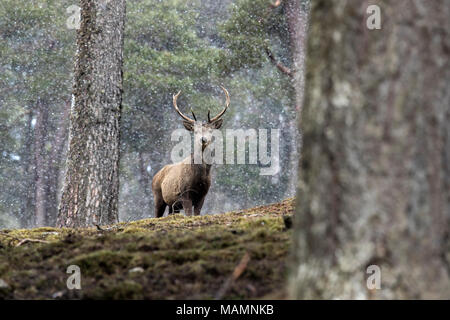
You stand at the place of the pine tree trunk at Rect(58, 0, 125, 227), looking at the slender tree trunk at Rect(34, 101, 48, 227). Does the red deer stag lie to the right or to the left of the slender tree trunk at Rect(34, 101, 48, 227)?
right

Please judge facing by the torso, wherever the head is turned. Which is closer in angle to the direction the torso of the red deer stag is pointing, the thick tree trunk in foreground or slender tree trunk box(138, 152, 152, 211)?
the thick tree trunk in foreground

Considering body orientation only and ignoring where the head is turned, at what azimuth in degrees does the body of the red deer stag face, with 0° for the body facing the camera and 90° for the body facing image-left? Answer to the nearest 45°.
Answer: approximately 315°

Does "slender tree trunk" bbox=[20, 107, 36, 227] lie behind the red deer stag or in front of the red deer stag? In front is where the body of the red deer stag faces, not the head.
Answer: behind

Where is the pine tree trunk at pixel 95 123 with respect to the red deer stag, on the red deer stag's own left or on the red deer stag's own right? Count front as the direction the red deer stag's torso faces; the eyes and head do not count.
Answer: on the red deer stag's own right

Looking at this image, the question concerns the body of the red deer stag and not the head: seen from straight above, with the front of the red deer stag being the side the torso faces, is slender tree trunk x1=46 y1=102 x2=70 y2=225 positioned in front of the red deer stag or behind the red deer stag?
behind

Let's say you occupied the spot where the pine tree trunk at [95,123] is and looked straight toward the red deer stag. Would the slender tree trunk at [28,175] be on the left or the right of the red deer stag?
left

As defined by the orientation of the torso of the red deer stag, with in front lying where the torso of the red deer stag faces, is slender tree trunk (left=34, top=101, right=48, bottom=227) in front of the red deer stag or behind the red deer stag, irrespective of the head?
behind

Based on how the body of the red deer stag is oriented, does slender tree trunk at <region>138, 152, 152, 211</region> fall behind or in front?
behind
